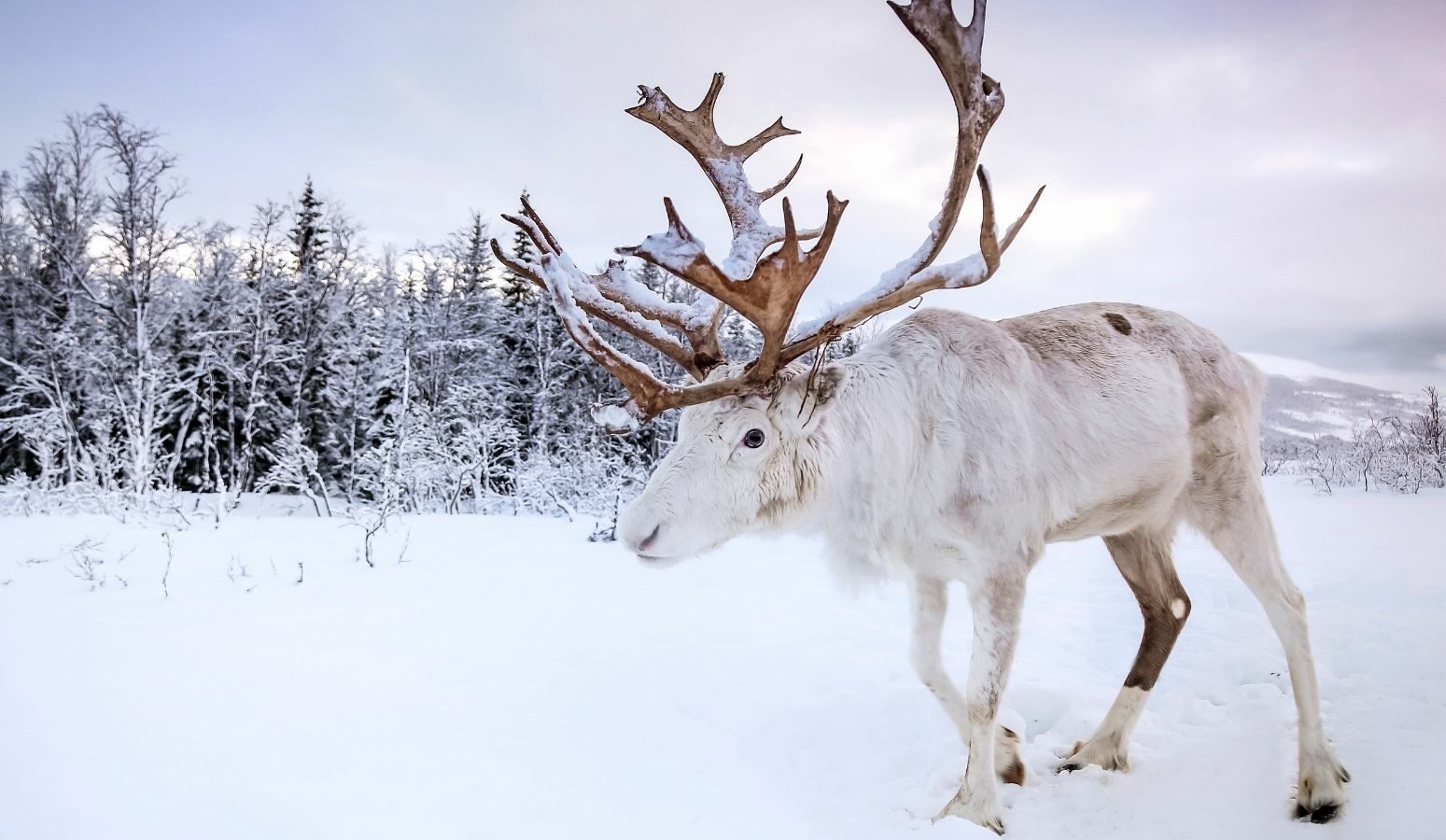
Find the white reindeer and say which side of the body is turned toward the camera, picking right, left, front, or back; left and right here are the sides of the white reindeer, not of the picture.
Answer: left

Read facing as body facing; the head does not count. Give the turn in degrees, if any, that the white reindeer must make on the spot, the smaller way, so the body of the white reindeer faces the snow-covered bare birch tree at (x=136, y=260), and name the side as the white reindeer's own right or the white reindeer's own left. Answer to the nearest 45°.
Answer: approximately 45° to the white reindeer's own right

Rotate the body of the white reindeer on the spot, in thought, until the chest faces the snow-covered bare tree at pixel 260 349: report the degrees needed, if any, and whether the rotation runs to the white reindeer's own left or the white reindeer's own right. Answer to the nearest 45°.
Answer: approximately 45° to the white reindeer's own right

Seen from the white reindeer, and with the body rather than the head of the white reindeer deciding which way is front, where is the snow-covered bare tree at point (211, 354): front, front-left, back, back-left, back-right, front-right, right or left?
front-right
